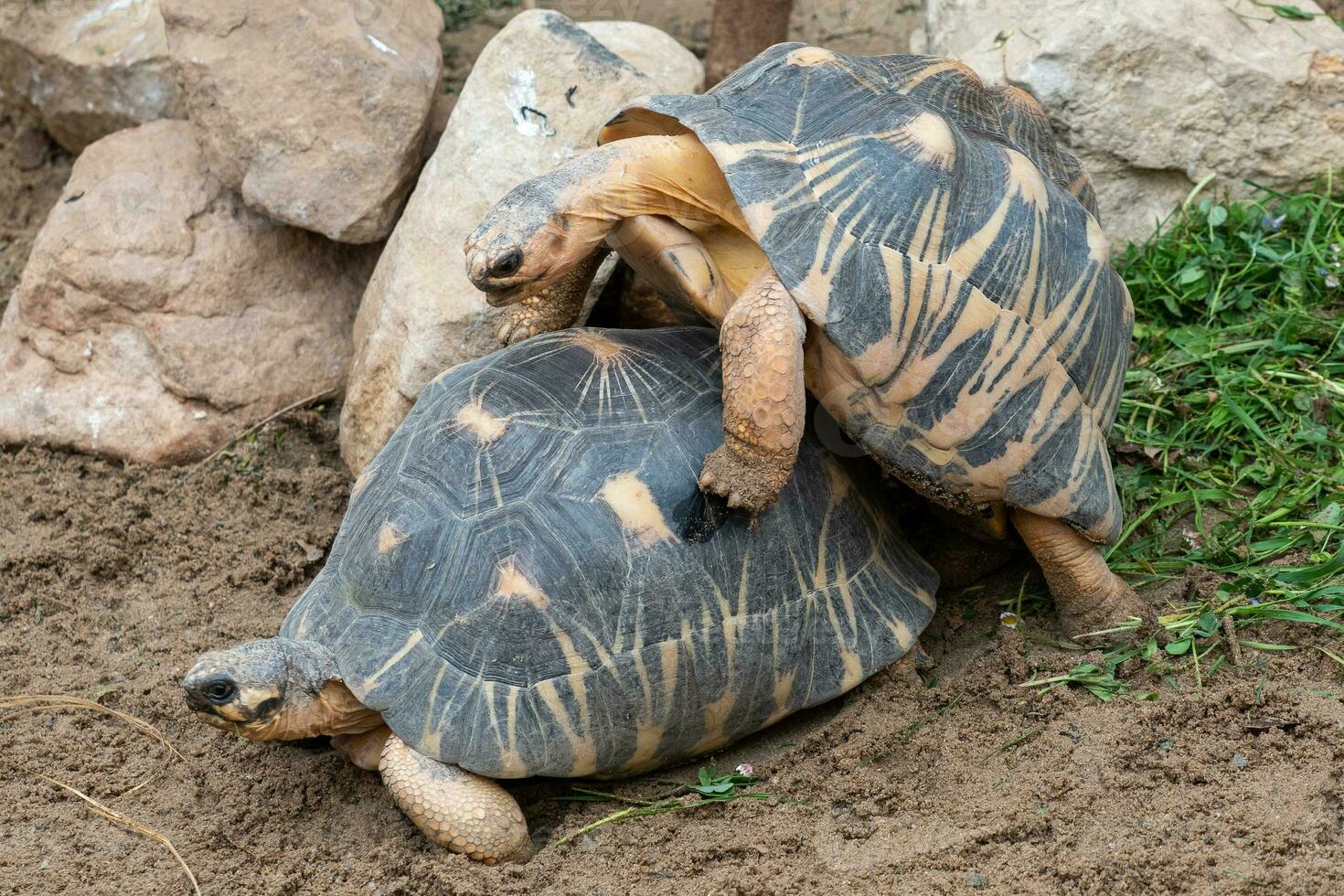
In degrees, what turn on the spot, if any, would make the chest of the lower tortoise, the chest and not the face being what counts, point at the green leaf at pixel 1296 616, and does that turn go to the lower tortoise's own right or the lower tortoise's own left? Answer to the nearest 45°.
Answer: approximately 135° to the lower tortoise's own left

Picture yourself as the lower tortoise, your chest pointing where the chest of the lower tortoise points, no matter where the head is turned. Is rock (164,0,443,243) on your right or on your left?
on your right

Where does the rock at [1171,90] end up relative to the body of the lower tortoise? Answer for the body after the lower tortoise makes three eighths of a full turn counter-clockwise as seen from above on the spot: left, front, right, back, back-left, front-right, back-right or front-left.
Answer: front-left

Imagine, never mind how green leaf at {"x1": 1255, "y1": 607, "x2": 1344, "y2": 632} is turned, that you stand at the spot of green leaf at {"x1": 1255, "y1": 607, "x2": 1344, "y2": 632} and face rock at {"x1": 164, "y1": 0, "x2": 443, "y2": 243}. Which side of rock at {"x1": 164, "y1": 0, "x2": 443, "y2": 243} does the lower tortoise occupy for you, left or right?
left

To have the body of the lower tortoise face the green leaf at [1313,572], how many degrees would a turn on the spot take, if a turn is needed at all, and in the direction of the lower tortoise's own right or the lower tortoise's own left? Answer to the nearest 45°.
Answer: approximately 135° to the lower tortoise's own left

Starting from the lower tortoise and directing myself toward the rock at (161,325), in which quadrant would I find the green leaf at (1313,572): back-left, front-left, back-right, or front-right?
back-right

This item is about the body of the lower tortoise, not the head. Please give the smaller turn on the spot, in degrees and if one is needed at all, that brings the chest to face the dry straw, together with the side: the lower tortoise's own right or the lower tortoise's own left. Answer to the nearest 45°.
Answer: approximately 45° to the lower tortoise's own right

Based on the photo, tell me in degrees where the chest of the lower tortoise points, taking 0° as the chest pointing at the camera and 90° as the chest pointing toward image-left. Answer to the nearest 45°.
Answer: approximately 45°
